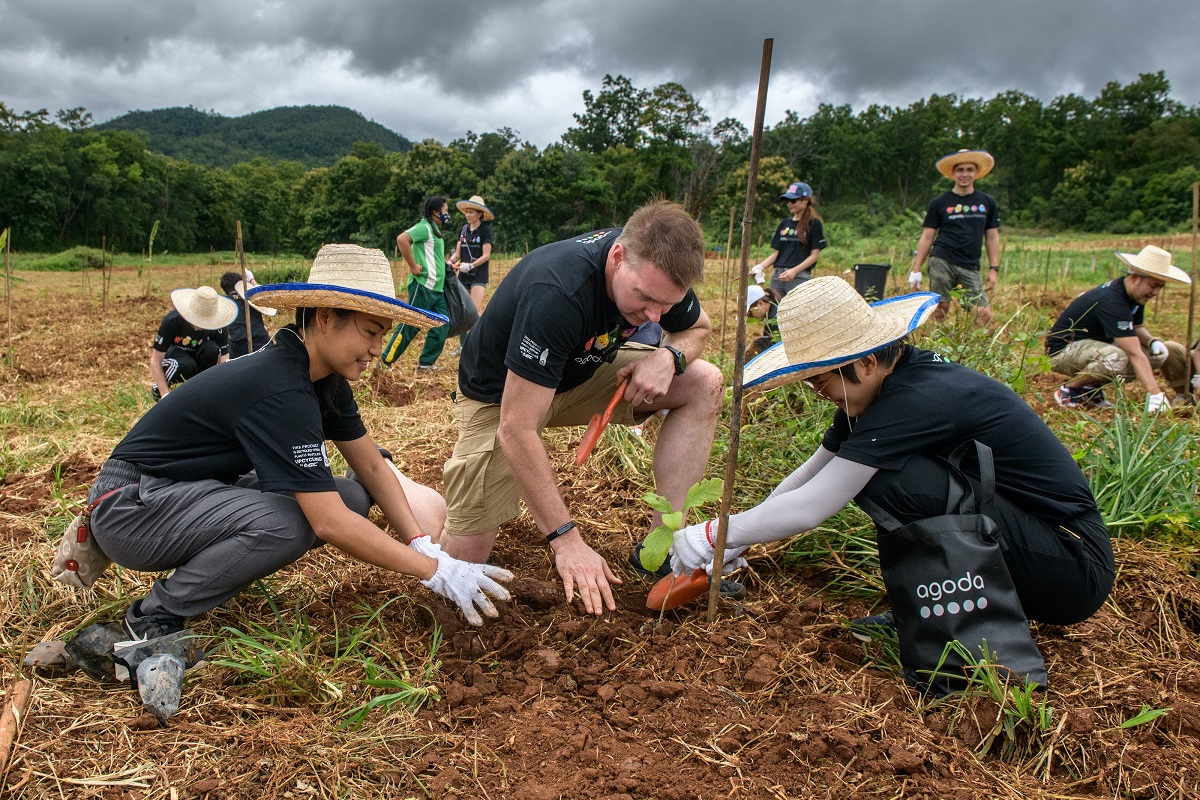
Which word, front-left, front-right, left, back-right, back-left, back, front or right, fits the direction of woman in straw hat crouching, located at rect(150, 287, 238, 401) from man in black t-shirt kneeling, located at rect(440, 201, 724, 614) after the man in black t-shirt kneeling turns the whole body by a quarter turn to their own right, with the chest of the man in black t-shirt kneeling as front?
right

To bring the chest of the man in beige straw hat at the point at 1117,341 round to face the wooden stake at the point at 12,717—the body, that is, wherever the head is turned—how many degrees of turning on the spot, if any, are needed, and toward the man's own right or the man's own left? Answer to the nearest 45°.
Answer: approximately 90° to the man's own right

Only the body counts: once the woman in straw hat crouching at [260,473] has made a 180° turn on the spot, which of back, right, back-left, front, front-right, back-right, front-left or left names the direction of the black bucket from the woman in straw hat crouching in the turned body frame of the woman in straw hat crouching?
back-right

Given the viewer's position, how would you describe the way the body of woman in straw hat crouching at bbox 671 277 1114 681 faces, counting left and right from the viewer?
facing to the left of the viewer

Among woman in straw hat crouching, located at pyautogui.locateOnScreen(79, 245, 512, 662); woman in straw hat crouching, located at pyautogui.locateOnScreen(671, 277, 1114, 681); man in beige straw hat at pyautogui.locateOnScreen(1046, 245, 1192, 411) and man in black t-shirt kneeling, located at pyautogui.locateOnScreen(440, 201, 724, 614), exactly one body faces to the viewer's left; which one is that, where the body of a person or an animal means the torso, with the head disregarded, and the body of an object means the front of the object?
woman in straw hat crouching, located at pyautogui.locateOnScreen(671, 277, 1114, 681)

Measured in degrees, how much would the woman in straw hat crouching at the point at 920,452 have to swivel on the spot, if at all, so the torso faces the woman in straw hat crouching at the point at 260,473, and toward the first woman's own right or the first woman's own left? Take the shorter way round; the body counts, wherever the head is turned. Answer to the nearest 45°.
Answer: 0° — they already face them

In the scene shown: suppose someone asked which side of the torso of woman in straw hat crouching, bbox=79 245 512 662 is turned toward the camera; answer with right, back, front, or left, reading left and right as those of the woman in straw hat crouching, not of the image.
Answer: right

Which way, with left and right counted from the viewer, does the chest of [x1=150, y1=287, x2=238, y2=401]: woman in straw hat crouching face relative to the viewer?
facing the viewer
